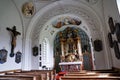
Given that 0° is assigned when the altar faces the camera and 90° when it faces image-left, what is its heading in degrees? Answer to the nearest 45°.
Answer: approximately 0°

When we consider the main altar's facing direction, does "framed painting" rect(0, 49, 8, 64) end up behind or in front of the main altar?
in front

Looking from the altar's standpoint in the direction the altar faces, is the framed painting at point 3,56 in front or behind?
in front

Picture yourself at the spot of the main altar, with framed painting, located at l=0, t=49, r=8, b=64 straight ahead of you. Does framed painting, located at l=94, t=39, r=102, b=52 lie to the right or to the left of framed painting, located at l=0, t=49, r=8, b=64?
left
